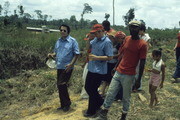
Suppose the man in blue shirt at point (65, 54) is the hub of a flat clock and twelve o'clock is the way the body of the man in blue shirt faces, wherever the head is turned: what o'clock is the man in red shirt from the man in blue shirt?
The man in red shirt is roughly at 9 o'clock from the man in blue shirt.

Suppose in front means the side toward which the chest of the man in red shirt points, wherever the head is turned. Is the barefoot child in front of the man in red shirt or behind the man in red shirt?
behind

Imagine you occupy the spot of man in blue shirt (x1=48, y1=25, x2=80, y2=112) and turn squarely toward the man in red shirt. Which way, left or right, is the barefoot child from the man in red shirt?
left

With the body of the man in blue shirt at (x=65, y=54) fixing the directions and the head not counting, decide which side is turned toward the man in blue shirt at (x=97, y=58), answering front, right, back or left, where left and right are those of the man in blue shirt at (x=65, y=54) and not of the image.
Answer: left

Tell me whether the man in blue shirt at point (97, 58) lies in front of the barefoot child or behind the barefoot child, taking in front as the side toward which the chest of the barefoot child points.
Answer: in front

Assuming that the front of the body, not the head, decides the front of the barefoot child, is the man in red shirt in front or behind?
in front
